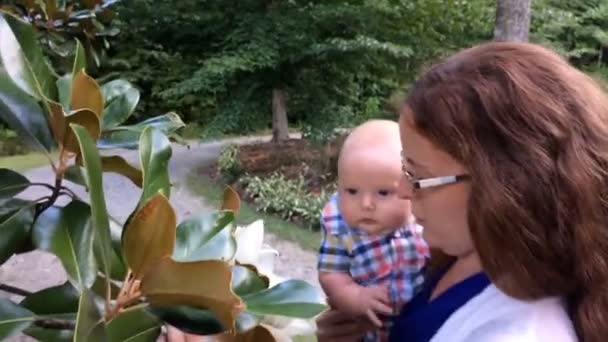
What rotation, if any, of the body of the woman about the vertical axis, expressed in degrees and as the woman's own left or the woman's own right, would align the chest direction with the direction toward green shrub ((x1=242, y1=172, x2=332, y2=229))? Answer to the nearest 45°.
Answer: approximately 90° to the woman's own right

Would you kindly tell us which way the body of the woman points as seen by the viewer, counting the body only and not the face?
to the viewer's left

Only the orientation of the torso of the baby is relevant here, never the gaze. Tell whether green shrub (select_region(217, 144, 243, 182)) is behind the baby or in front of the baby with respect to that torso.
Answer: behind

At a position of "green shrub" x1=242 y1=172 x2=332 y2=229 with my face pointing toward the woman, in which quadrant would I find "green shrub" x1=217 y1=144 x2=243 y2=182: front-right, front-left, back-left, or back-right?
back-right

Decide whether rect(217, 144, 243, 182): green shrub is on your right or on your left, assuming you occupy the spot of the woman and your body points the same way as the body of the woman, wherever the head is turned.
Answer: on your right

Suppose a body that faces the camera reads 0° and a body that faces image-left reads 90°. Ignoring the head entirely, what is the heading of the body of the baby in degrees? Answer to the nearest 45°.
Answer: approximately 0°

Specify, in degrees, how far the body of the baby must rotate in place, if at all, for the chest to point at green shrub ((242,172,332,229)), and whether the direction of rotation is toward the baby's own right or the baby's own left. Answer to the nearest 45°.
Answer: approximately 180°
